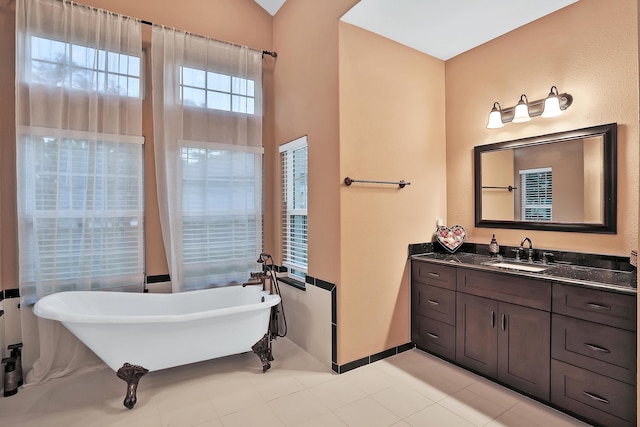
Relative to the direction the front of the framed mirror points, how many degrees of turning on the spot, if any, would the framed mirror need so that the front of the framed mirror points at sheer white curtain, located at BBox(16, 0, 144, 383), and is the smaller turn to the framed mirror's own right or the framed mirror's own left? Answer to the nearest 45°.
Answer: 0° — it already faces it

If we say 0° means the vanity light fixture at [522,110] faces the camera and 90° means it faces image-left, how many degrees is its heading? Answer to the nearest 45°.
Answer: approximately 45°

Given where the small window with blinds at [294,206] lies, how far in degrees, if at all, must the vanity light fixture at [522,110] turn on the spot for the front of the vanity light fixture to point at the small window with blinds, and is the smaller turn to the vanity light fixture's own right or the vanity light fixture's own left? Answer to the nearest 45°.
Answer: approximately 45° to the vanity light fixture's own right
